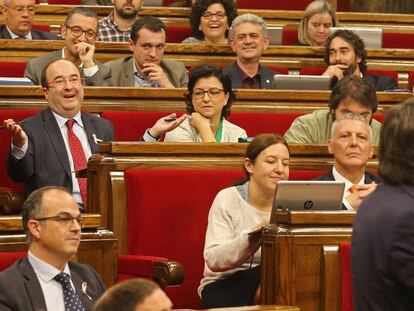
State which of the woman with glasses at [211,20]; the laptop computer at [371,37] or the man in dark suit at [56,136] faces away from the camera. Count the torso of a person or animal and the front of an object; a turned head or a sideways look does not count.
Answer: the laptop computer

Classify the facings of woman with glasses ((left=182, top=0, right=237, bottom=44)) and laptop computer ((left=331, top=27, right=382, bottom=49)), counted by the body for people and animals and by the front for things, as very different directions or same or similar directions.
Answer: very different directions

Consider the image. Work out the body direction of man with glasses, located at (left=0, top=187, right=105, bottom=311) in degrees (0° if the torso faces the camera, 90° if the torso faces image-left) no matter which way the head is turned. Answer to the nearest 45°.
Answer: approximately 315°

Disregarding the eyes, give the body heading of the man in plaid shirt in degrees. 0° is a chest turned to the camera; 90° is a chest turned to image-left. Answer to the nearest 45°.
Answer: approximately 0°

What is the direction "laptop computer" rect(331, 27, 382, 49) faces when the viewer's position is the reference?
facing away from the viewer

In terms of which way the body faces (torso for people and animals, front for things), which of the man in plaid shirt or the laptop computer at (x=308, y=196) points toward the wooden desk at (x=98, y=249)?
the man in plaid shirt

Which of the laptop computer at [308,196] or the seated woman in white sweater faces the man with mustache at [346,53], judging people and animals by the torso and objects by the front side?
the laptop computer
